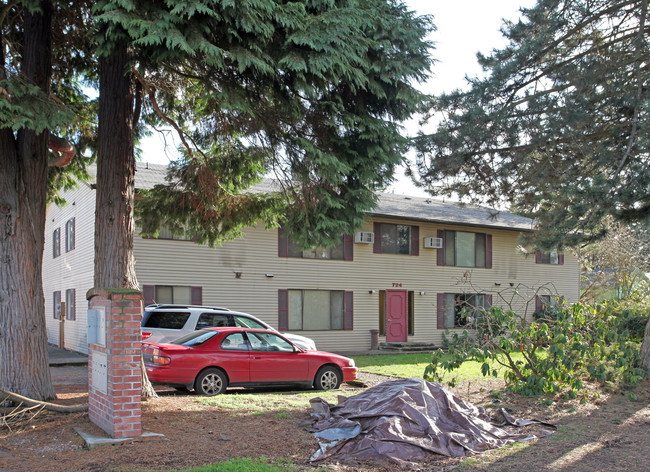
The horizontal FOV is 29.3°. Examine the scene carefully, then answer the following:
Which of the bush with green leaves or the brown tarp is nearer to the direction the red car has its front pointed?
the bush with green leaves

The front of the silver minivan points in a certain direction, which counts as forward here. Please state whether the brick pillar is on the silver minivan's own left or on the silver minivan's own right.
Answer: on the silver minivan's own right

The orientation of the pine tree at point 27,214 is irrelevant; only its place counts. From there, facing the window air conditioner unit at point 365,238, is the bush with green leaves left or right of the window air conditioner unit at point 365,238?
right

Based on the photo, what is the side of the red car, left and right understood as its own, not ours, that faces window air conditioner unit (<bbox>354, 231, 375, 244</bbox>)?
left

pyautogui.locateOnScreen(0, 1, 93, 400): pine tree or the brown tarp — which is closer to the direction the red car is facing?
the brown tarp

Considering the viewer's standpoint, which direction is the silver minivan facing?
facing to the right of the viewer

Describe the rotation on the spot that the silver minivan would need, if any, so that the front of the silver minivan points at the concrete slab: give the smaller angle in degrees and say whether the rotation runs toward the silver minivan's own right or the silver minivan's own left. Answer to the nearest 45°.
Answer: approximately 90° to the silver minivan's own right

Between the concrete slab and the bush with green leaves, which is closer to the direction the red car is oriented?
the bush with green leaves

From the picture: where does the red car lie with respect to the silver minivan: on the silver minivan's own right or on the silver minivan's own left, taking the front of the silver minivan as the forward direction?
on the silver minivan's own right

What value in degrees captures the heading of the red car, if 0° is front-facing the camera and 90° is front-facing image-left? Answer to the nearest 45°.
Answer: approximately 270°

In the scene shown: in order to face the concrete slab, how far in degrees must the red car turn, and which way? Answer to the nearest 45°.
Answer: approximately 90° to its right

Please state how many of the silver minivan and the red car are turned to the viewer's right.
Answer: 2
